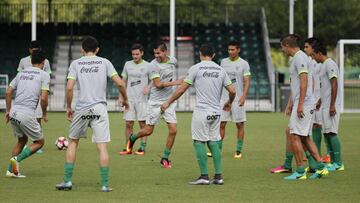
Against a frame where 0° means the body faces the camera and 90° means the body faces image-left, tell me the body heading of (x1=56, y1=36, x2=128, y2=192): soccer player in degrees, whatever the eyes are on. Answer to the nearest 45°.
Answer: approximately 180°

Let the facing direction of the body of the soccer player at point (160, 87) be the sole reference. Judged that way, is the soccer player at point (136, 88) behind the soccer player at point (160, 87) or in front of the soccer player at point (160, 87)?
behind

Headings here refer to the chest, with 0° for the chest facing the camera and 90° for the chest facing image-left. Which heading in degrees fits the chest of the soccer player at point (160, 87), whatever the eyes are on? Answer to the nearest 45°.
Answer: approximately 315°

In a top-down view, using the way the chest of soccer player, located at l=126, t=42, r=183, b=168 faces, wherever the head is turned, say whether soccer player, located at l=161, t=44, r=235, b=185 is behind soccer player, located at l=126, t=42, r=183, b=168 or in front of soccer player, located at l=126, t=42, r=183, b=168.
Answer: in front

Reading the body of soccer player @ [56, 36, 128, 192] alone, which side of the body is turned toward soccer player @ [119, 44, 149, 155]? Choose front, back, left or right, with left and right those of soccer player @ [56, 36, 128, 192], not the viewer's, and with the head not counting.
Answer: front

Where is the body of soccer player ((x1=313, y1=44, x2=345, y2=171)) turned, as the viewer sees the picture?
to the viewer's left

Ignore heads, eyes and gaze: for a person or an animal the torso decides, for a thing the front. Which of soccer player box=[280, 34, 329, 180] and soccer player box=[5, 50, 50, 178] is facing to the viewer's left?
soccer player box=[280, 34, 329, 180]

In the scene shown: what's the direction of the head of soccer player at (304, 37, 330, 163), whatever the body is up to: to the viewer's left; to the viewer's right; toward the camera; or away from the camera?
to the viewer's left

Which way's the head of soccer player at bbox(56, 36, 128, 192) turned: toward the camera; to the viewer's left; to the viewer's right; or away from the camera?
away from the camera

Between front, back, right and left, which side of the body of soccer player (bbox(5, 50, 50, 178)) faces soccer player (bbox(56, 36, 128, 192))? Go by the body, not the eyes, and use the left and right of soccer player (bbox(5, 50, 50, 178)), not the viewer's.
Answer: right

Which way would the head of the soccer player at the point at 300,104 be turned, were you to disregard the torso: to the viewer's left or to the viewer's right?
to the viewer's left

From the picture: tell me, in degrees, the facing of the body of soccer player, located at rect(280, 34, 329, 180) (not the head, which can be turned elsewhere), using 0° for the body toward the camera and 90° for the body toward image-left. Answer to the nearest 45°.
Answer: approximately 90°
